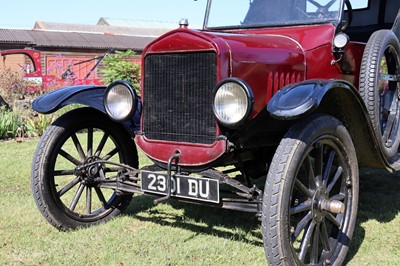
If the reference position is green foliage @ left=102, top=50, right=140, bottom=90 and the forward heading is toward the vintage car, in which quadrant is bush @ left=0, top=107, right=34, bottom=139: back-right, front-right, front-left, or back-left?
front-right

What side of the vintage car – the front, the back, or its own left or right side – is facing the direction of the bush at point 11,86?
right

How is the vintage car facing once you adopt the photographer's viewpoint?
facing the viewer and to the left of the viewer

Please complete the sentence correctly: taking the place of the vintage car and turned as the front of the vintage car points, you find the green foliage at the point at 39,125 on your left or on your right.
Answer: on your right

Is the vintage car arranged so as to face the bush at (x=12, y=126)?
no

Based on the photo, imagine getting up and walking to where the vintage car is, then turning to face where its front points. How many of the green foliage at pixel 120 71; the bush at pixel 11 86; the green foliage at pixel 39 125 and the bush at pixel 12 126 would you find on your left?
0

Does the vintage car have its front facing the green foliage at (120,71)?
no

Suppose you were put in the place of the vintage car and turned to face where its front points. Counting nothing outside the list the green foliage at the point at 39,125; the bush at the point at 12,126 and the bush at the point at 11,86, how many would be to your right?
3

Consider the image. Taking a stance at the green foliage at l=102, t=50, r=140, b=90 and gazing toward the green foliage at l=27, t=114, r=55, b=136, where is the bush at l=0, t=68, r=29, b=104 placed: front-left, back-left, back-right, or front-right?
front-right
